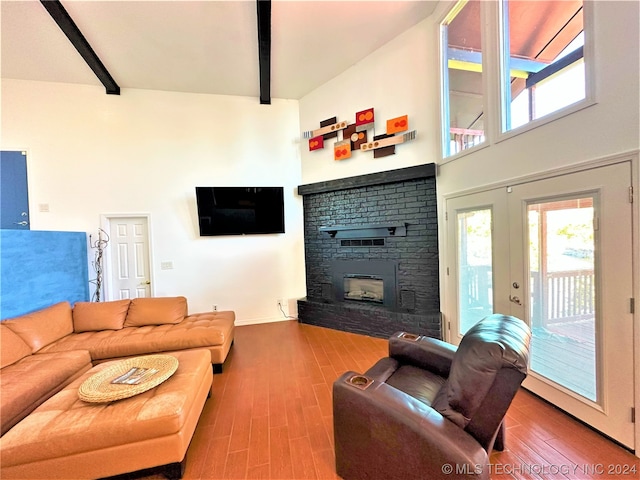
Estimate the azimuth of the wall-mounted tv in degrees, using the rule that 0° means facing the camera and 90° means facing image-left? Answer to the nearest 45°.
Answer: approximately 0°

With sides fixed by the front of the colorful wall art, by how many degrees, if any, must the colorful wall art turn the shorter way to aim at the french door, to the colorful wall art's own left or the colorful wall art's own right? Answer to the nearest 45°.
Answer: approximately 90° to the colorful wall art's own left

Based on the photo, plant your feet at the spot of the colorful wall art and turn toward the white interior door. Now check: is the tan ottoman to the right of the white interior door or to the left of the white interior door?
left

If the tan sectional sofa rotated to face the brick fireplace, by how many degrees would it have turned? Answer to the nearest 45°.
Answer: approximately 45° to its left

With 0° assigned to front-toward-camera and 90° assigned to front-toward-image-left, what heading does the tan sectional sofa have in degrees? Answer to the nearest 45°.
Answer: approximately 315°

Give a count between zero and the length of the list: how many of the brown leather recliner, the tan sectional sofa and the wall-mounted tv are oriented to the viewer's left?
1

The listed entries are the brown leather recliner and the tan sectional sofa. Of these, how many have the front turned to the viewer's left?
1

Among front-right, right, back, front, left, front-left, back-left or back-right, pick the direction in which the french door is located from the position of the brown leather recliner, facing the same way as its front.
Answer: back-right

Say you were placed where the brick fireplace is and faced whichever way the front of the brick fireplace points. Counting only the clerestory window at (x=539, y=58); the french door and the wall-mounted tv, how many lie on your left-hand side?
2

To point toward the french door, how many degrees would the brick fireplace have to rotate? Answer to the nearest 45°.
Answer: approximately 90° to its left

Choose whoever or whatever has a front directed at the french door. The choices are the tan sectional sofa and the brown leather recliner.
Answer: the tan sectional sofa

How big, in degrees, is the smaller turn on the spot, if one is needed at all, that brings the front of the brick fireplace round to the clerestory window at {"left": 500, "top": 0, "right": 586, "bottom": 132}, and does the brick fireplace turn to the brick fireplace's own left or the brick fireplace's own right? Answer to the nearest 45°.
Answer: approximately 90° to the brick fireplace's own left

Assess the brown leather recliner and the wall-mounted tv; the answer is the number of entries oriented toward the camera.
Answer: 1

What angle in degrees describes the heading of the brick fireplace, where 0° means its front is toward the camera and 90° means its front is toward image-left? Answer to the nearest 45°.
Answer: approximately 45°

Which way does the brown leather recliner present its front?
to the viewer's left

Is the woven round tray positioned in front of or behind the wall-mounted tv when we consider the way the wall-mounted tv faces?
in front

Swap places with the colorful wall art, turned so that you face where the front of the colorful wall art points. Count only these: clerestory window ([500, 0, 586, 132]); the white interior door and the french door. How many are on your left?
2

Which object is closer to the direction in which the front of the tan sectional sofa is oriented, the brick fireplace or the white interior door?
the brick fireplace

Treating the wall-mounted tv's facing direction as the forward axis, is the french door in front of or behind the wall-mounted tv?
in front

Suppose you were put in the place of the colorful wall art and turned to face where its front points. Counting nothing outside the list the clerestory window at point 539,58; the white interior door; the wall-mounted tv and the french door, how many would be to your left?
2
